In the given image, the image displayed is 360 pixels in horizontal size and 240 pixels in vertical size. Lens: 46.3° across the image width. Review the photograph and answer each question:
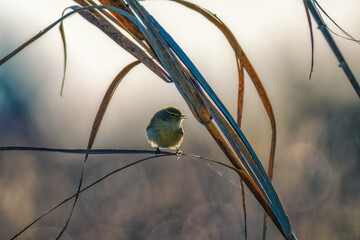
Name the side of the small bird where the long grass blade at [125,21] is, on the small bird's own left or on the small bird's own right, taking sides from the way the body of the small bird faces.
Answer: on the small bird's own right

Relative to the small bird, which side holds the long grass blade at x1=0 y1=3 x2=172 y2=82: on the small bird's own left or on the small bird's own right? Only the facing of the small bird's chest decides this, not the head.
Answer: on the small bird's own right

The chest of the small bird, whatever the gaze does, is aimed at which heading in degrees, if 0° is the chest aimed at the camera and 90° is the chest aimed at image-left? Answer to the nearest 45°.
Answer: approximately 315°
